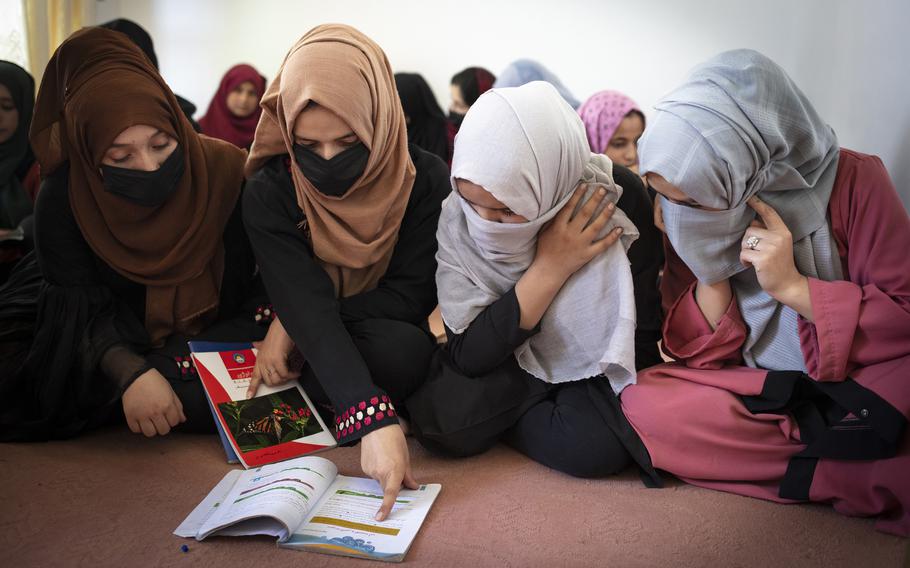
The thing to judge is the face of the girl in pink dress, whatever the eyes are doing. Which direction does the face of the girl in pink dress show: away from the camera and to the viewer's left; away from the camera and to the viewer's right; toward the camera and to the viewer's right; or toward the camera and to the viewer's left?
toward the camera and to the viewer's left

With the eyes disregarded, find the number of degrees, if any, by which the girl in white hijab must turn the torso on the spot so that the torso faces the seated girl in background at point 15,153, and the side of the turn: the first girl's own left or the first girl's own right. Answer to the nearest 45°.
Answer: approximately 90° to the first girl's own right

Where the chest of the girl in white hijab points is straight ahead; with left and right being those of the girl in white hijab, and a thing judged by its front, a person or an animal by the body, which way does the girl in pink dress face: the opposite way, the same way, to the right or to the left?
the same way

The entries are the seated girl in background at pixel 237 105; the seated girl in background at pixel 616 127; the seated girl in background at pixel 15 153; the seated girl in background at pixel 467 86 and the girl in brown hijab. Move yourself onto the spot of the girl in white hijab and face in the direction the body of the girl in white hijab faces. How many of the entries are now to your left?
0

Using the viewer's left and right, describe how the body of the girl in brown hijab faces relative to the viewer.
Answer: facing the viewer and to the right of the viewer

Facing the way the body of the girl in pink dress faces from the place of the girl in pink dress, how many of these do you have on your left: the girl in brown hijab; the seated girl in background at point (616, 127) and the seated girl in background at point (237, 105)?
0

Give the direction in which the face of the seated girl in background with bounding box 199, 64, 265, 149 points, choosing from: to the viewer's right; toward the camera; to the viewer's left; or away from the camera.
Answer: toward the camera

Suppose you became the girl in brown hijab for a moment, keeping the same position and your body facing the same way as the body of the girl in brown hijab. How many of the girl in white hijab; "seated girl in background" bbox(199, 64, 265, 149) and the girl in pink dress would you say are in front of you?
2

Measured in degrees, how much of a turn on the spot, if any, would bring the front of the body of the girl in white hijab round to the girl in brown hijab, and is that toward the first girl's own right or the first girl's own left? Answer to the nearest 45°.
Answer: approximately 45° to the first girl's own right

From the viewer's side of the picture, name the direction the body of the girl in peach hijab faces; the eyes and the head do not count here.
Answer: toward the camera

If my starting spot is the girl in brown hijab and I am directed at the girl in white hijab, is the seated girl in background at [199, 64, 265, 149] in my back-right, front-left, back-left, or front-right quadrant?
back-left

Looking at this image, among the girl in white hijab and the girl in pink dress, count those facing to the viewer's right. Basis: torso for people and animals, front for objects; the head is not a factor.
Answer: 0

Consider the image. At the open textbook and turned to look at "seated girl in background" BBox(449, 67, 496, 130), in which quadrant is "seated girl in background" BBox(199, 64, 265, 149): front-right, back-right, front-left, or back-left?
front-left

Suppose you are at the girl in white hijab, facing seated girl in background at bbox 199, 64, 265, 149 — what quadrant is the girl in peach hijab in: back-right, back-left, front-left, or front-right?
front-left

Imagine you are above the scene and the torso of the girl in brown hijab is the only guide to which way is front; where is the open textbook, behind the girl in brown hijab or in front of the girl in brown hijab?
in front

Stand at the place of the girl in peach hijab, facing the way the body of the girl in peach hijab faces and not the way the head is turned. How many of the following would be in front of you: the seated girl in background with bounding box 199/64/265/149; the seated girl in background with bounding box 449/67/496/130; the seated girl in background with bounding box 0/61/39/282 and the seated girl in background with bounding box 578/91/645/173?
0

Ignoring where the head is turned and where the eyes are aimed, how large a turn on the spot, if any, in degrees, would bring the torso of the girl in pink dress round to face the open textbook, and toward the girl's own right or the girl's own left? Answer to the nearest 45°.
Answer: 0° — they already face it

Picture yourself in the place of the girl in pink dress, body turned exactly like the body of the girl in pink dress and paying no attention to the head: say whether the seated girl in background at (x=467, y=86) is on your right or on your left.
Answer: on your right

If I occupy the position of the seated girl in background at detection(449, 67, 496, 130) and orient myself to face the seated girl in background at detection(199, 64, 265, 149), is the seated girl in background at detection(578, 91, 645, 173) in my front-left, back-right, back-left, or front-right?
back-left

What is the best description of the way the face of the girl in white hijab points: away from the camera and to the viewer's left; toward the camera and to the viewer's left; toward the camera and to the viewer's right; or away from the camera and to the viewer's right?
toward the camera and to the viewer's left
